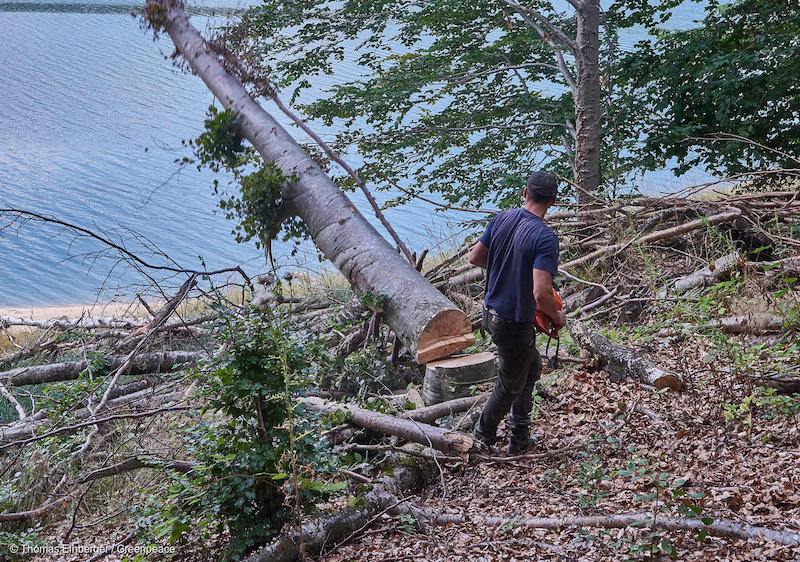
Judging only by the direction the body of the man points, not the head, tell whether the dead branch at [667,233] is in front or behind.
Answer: in front

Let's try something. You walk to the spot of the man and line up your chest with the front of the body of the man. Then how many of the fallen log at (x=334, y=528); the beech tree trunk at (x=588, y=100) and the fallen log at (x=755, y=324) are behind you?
1

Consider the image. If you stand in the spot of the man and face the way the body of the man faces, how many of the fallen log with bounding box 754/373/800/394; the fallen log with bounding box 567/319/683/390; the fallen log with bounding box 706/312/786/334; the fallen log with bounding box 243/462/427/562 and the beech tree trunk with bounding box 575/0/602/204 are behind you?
1

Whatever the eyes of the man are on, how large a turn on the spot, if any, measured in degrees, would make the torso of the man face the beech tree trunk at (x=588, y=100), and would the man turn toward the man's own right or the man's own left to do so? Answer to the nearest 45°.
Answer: approximately 45° to the man's own left

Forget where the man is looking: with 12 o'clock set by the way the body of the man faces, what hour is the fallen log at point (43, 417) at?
The fallen log is roughly at 8 o'clock from the man.

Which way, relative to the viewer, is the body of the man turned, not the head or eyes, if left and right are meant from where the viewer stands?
facing away from the viewer and to the right of the viewer

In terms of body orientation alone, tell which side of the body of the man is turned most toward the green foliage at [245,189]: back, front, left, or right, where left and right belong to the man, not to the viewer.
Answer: left

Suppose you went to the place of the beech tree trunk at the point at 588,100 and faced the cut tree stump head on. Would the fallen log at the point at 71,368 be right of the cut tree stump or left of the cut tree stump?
right

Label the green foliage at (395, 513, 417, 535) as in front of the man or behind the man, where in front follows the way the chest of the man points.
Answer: behind

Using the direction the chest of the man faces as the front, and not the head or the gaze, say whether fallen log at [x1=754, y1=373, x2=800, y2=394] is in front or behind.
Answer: in front

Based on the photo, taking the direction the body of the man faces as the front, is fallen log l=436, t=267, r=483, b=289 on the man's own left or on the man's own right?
on the man's own left

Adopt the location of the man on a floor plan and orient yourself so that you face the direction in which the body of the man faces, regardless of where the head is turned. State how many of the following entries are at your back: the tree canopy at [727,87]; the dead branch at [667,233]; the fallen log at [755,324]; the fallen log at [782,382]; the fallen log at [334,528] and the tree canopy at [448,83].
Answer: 1

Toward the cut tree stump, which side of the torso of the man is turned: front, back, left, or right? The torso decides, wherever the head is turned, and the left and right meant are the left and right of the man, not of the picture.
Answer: left

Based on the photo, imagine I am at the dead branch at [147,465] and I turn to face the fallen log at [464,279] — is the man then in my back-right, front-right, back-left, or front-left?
front-right
